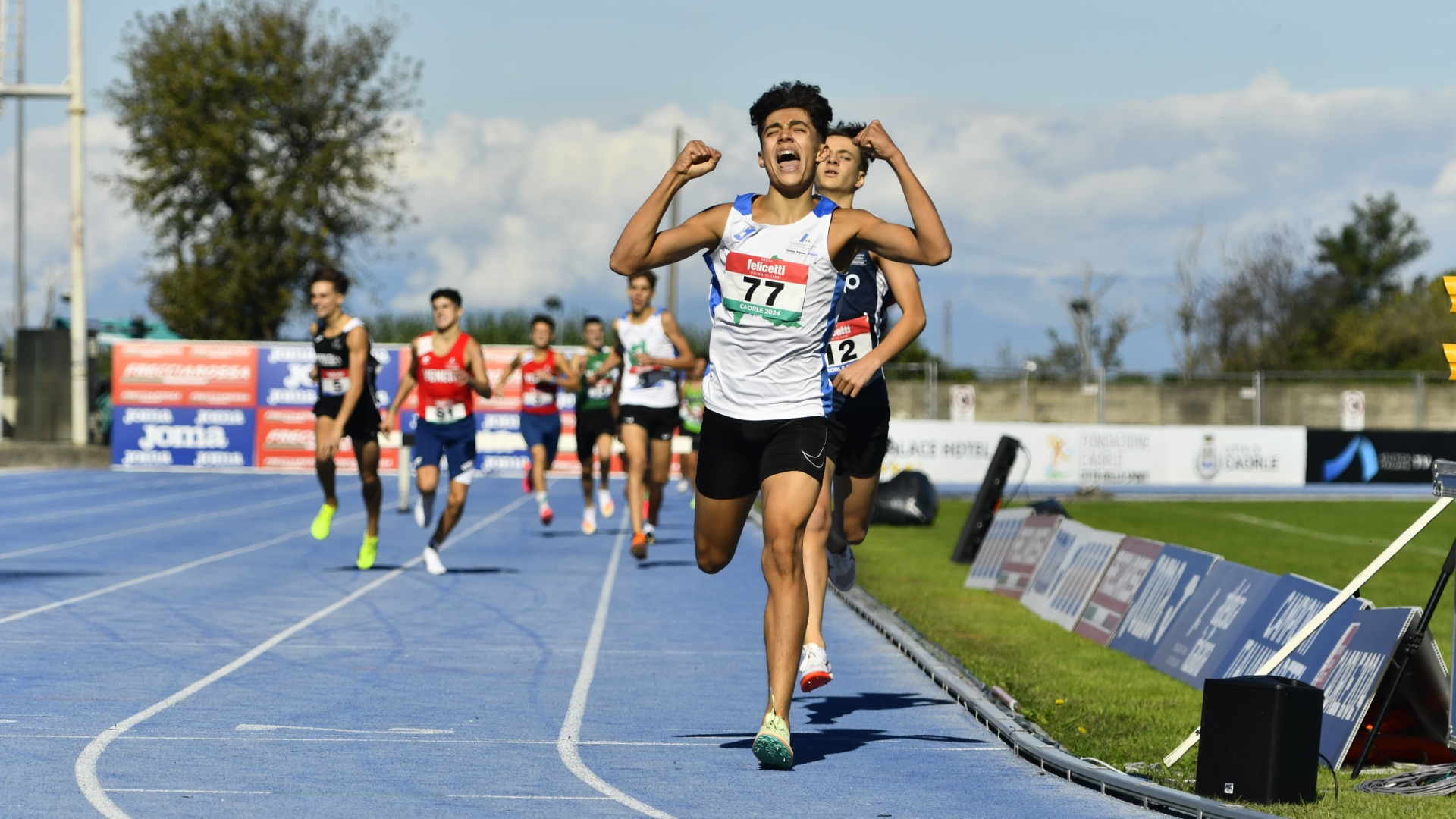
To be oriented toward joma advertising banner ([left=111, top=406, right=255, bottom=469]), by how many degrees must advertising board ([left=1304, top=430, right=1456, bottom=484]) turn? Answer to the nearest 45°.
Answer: approximately 45° to its right

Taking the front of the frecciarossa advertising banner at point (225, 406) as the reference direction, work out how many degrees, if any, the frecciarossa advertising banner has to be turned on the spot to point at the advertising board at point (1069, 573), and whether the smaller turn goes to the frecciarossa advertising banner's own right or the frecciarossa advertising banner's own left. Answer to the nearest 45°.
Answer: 0° — it already faces it

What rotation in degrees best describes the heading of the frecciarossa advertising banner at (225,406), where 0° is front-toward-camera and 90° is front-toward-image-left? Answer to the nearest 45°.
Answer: approximately 0°

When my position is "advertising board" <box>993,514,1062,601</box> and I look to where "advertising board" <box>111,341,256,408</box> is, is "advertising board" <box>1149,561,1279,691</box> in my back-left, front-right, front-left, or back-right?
back-left

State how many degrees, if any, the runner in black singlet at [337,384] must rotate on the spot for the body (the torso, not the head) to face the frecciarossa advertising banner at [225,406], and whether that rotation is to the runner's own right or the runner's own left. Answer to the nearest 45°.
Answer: approximately 135° to the runner's own right
